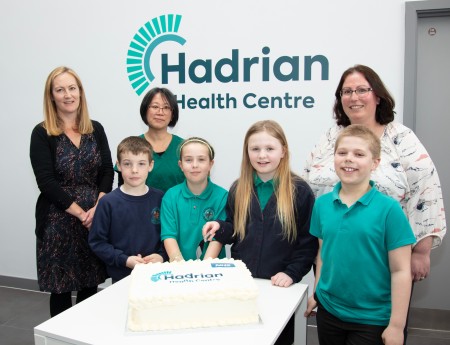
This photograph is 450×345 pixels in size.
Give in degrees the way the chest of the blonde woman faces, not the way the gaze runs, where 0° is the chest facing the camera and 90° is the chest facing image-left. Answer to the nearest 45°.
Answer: approximately 315°

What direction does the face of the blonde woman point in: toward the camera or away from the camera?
toward the camera

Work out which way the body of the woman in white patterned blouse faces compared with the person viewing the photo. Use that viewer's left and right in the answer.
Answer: facing the viewer and to the left of the viewer

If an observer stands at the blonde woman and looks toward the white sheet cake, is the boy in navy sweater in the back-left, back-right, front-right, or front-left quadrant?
front-left

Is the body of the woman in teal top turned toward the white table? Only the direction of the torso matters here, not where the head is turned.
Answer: yes

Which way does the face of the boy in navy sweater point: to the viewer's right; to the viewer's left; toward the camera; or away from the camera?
toward the camera

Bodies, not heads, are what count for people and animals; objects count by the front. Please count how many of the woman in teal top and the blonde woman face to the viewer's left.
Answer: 0

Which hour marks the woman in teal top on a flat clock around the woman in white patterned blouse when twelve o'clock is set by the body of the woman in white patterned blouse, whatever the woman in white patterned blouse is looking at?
The woman in teal top is roughly at 2 o'clock from the woman in white patterned blouse.

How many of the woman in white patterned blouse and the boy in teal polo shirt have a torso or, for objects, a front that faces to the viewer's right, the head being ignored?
0

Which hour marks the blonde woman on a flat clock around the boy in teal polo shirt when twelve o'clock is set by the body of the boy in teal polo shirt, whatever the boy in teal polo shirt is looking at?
The blonde woman is roughly at 2 o'clock from the boy in teal polo shirt.

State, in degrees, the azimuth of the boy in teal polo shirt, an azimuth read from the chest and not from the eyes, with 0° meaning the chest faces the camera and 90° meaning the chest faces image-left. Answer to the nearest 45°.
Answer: approximately 45°

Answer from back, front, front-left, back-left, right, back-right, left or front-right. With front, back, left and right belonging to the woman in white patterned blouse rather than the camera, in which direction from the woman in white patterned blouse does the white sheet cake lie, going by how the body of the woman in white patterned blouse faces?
front

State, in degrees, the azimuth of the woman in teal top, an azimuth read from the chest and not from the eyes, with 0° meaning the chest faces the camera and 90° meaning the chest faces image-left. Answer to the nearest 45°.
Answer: approximately 0°

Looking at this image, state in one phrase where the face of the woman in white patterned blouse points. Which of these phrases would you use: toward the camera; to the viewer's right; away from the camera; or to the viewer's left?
toward the camera

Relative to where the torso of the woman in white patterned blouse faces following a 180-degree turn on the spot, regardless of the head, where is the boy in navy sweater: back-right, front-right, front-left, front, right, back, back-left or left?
back-left
